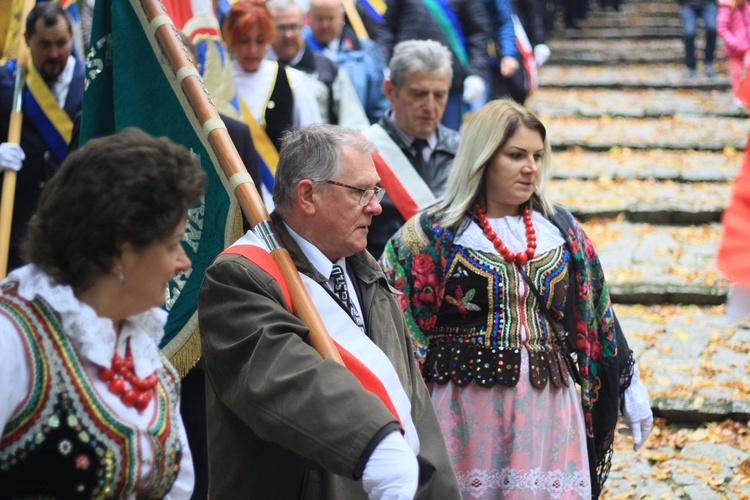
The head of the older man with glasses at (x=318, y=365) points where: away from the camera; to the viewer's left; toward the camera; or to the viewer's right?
to the viewer's right

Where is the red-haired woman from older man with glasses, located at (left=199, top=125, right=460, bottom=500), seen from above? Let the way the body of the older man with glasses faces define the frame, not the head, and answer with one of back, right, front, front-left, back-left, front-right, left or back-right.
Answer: back-left

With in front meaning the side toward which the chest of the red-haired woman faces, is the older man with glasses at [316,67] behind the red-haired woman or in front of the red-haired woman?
behind

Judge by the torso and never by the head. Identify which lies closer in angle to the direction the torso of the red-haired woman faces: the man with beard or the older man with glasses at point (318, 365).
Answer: the older man with glasses

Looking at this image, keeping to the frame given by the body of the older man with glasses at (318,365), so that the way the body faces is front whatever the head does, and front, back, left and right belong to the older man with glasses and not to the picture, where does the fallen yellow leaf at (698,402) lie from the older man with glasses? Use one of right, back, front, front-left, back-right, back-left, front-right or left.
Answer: left

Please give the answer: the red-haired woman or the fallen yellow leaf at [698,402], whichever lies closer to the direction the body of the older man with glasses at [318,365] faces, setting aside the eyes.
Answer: the fallen yellow leaf

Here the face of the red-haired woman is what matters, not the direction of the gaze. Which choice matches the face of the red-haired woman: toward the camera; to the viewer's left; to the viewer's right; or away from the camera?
toward the camera

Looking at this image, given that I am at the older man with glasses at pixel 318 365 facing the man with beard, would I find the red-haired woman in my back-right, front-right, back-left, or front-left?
front-right

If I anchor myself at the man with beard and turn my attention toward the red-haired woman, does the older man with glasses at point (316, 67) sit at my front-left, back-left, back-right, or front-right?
front-left

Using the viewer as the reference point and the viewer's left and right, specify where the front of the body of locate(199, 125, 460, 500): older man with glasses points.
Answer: facing the viewer and to the right of the viewer

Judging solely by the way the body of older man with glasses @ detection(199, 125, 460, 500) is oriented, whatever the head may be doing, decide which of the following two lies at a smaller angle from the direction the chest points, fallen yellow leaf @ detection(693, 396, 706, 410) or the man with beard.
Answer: the fallen yellow leaf

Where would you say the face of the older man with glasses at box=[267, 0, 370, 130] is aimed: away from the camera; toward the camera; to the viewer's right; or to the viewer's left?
toward the camera

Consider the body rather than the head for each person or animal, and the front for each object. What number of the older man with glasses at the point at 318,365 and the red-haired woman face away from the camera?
0

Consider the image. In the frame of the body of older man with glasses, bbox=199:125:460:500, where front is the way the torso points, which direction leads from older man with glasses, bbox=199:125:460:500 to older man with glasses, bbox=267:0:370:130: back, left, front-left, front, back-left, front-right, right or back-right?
back-left

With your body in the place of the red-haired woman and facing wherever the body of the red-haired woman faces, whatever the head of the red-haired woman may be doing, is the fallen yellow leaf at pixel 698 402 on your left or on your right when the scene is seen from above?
on your left

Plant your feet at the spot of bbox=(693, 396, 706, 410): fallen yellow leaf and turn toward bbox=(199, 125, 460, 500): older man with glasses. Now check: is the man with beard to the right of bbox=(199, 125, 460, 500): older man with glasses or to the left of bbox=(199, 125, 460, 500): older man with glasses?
right

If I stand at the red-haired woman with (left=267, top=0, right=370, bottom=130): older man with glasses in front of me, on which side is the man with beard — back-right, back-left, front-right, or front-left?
back-left

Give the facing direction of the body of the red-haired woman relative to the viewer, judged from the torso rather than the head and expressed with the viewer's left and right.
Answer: facing the viewer
